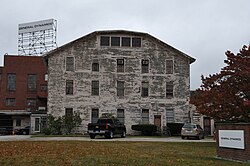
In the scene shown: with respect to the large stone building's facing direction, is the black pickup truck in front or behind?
in front

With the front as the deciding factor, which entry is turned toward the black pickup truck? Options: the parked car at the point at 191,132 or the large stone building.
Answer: the large stone building

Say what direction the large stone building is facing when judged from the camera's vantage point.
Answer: facing the viewer
